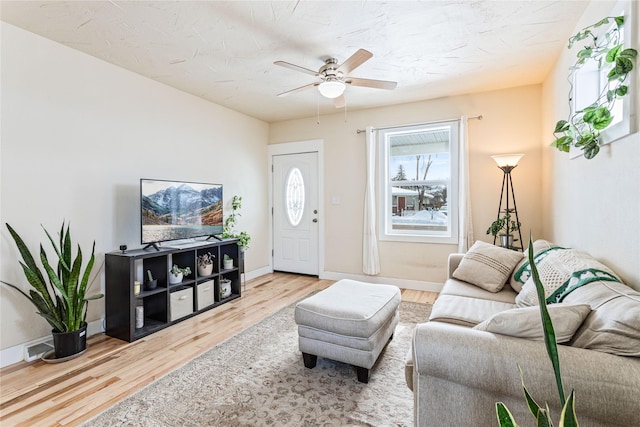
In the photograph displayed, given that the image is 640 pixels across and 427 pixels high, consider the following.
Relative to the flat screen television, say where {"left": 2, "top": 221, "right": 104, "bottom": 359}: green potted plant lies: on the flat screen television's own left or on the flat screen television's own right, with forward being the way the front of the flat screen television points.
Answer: on the flat screen television's own right

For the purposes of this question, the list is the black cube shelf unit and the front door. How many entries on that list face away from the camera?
0

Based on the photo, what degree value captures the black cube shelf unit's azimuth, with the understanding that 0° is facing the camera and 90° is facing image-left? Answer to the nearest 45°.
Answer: approximately 315°

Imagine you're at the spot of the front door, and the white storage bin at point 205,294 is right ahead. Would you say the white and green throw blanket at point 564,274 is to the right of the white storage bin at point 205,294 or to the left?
left

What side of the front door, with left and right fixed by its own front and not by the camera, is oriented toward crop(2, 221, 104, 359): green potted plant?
front

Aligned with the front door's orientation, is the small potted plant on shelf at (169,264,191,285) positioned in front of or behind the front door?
in front

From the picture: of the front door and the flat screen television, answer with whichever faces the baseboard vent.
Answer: the front door

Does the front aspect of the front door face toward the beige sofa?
no

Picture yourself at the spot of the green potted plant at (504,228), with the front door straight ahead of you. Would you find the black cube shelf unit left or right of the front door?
left

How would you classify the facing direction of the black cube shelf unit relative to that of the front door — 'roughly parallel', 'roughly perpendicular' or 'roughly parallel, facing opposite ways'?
roughly perpendicular

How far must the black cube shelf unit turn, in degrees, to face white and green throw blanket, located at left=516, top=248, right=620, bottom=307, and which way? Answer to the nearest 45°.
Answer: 0° — it already faces it

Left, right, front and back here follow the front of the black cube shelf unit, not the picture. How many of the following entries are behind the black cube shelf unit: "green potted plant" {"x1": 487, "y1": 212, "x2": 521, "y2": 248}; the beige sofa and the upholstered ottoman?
0

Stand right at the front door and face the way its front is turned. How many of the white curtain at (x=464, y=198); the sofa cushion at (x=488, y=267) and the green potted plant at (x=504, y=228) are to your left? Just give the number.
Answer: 3

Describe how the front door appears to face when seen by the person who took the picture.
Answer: facing the viewer and to the left of the viewer

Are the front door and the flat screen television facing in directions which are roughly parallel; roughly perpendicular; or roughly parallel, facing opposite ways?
roughly perpendicular
